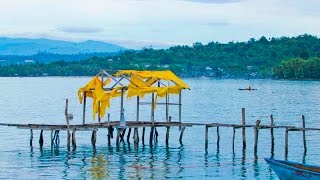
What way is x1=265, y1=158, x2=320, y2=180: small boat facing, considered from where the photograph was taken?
facing to the left of the viewer

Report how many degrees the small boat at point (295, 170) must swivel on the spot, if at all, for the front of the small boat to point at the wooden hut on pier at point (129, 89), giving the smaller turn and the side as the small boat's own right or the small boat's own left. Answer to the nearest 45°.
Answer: approximately 45° to the small boat's own right
